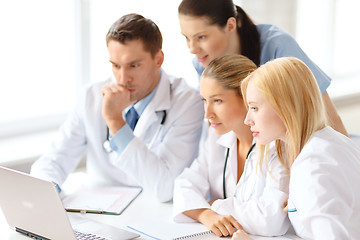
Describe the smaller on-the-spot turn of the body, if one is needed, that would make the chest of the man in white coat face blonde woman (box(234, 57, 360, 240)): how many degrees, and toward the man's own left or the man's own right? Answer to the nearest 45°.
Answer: approximately 90° to the man's own left

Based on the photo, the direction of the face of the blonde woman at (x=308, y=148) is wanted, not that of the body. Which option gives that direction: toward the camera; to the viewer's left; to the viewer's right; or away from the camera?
to the viewer's left

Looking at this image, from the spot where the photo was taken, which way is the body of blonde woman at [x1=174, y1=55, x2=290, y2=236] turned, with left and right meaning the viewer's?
facing the viewer and to the left of the viewer

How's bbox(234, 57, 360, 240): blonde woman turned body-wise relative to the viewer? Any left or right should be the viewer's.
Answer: facing to the left of the viewer

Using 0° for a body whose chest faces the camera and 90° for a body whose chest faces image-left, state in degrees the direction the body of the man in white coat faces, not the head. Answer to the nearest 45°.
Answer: approximately 45°

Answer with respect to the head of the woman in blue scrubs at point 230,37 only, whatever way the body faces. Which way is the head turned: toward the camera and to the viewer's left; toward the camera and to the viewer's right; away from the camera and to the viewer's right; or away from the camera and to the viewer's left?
toward the camera and to the viewer's left

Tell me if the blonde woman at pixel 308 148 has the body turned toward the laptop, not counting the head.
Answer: yes

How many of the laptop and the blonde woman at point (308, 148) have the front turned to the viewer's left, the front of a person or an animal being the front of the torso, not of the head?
1

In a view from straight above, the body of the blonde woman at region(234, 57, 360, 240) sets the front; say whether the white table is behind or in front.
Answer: in front

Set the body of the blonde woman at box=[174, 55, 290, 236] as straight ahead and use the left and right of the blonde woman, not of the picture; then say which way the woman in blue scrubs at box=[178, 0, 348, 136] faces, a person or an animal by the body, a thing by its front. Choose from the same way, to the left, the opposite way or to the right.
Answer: the same way

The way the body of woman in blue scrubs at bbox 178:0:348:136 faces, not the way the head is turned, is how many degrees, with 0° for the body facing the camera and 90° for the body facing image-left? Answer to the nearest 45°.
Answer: approximately 45°

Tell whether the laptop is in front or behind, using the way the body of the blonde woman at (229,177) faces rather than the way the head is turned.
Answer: in front

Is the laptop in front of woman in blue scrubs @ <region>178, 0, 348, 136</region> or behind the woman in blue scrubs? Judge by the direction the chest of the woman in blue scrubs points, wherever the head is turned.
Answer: in front
